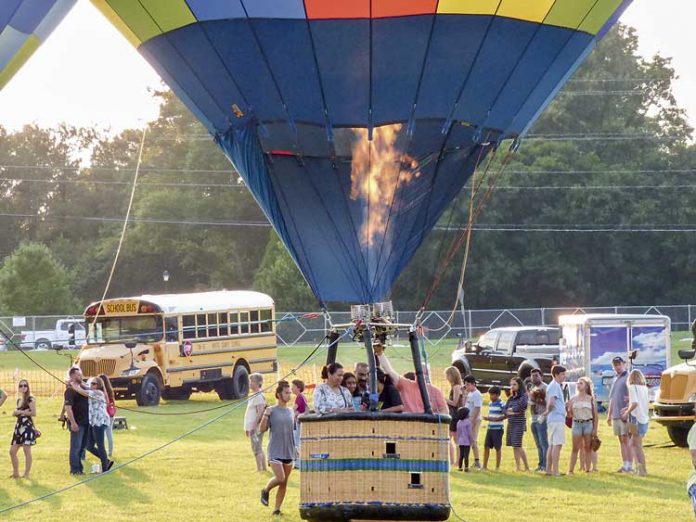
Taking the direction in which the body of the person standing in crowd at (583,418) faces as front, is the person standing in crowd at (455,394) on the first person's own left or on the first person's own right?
on the first person's own right

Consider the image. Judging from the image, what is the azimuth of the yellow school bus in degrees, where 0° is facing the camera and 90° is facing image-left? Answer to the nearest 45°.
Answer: approximately 45°
